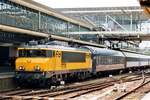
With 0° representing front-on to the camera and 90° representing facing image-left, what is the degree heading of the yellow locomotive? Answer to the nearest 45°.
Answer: approximately 45°
